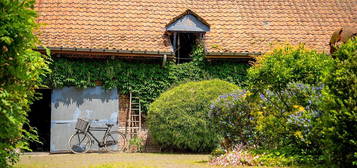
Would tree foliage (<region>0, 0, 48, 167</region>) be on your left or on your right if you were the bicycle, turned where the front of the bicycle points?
on your left

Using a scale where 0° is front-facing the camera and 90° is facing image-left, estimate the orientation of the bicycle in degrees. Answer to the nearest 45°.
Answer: approximately 90°

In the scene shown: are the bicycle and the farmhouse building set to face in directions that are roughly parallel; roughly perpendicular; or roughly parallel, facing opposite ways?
roughly perpendicular

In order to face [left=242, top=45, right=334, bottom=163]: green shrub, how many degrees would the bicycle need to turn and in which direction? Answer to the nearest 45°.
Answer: approximately 135° to its left

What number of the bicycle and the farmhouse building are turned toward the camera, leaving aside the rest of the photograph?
1
